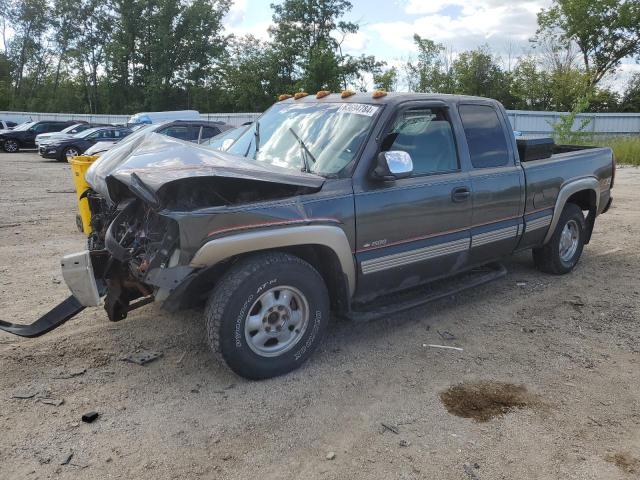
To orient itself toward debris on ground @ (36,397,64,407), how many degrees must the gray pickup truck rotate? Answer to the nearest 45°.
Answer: approximately 45° to its right

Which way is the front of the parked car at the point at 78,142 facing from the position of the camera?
facing the viewer and to the left of the viewer

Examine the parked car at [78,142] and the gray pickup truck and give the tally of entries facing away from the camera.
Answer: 0

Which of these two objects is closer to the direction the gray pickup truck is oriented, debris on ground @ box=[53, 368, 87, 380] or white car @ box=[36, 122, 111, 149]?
the debris on ground

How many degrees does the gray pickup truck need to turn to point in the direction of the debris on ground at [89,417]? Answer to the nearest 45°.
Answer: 0° — it already faces it

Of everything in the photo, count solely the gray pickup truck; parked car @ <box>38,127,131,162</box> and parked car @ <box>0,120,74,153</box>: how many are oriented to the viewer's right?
0

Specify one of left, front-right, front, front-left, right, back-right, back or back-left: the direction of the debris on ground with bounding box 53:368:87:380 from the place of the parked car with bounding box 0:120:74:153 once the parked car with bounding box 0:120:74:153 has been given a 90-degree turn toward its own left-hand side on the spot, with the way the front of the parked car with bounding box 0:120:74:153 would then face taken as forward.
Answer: front-right

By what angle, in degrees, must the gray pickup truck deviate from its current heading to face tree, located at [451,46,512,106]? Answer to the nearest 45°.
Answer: approximately 135° to its right

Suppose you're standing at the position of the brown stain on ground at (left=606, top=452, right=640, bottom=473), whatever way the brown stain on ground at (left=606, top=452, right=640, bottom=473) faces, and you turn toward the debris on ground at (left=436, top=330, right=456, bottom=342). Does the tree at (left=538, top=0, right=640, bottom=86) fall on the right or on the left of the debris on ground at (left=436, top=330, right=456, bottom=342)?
right

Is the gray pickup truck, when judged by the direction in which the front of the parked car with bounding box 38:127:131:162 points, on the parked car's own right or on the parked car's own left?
on the parked car's own left

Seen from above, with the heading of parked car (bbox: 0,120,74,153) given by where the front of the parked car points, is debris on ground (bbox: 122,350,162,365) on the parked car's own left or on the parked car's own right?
on the parked car's own left
